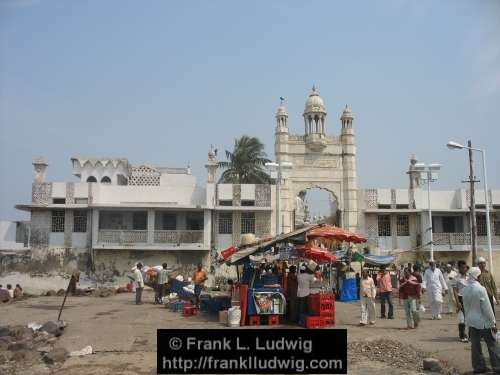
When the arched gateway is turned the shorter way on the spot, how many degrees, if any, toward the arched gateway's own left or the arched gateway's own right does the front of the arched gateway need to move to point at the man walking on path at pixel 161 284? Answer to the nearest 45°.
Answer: approximately 45° to the arched gateway's own right

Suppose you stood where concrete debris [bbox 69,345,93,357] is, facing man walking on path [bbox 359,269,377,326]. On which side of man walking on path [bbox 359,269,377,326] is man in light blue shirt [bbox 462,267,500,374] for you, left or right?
right

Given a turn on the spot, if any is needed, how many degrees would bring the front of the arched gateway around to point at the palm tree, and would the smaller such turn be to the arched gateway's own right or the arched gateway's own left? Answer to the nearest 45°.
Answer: approximately 135° to the arched gateway's own right

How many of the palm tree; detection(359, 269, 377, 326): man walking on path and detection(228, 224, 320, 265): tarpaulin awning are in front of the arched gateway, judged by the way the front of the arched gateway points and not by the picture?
2

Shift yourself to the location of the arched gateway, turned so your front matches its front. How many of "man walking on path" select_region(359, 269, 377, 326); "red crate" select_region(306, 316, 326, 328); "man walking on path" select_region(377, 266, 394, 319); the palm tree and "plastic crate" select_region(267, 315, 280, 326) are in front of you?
4

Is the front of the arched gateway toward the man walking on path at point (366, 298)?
yes

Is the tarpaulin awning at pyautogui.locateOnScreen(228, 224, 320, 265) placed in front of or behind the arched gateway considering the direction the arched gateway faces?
in front

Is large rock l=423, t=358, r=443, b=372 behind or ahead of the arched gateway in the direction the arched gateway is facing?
ahead

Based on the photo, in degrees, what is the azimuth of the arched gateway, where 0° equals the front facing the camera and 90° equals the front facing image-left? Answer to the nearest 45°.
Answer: approximately 0°

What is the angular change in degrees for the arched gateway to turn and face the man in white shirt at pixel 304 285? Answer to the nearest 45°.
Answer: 0° — it already faces them

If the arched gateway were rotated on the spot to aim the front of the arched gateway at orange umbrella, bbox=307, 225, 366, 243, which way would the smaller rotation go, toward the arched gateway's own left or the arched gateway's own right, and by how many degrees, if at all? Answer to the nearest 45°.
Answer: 0° — it already faces it
